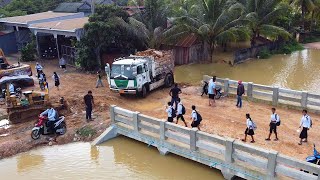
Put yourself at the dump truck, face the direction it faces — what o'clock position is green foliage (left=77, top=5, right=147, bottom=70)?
The green foliage is roughly at 4 o'clock from the dump truck.

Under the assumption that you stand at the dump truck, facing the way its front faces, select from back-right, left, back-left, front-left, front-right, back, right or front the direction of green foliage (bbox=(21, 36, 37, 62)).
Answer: right

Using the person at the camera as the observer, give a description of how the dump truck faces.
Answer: facing the viewer and to the left of the viewer

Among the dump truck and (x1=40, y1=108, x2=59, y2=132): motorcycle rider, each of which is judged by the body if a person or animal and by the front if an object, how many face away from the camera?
0

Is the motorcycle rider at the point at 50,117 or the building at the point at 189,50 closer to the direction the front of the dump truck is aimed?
the motorcycle rider

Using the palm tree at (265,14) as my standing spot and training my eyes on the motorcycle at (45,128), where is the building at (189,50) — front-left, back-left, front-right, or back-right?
front-right
